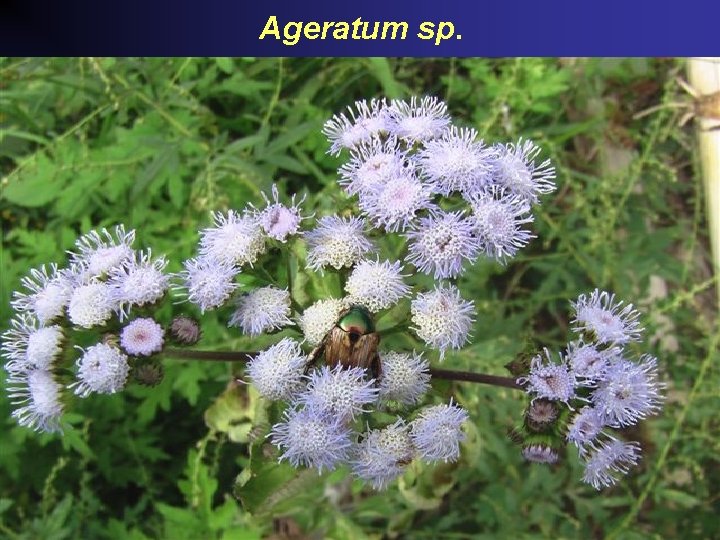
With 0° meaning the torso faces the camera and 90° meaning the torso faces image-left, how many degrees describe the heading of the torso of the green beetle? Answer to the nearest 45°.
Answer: approximately 180°

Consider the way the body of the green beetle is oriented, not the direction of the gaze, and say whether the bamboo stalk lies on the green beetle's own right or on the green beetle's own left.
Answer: on the green beetle's own right
